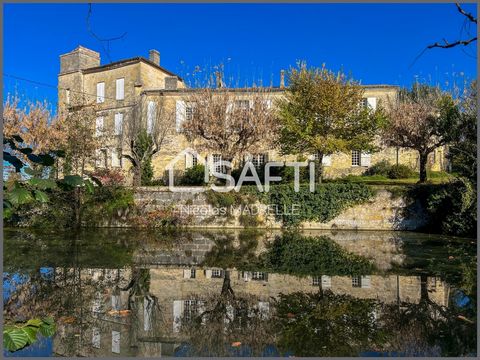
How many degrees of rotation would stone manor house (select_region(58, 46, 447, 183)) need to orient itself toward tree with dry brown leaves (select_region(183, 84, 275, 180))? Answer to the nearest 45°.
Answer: approximately 45° to its left

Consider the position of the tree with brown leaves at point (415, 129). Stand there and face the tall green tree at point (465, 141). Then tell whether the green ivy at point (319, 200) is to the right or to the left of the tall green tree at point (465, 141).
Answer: right

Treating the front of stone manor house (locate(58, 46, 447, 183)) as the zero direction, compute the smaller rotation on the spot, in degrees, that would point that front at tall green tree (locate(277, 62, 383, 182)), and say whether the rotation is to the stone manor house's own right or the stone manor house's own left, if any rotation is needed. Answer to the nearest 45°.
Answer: approximately 45° to the stone manor house's own left

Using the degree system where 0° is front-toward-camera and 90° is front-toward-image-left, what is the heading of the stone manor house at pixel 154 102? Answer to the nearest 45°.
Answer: approximately 0°

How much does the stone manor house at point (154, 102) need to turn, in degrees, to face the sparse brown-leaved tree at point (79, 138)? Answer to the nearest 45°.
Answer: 0° — it already faces it
